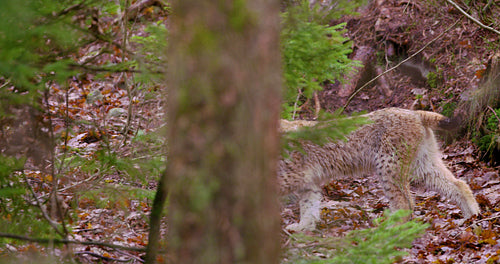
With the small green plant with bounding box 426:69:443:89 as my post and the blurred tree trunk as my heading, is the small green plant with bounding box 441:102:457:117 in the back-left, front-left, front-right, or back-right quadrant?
front-left

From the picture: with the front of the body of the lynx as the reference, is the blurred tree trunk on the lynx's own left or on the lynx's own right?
on the lynx's own left

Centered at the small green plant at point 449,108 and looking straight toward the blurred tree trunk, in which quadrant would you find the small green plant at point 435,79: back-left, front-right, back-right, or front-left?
back-right

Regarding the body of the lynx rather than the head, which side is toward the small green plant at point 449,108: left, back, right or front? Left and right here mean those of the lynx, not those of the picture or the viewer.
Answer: right

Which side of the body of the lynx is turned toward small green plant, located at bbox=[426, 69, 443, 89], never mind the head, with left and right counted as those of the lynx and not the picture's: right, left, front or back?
right

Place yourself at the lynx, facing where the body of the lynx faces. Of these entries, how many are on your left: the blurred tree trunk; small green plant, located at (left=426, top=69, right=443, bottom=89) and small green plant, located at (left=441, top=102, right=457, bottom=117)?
1

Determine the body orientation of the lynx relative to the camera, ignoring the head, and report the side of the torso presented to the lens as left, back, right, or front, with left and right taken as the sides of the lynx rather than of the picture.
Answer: left
